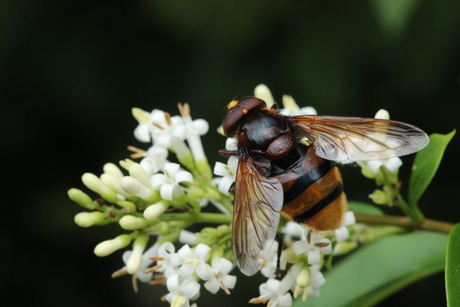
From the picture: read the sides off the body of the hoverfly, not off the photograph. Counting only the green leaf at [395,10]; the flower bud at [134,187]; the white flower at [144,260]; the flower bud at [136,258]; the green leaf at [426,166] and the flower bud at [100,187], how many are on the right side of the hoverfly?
2

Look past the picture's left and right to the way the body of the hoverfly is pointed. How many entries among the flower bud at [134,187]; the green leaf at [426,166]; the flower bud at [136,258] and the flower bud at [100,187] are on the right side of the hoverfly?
1

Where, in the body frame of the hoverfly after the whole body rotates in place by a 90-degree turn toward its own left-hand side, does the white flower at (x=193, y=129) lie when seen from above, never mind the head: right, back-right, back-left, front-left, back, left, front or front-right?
right

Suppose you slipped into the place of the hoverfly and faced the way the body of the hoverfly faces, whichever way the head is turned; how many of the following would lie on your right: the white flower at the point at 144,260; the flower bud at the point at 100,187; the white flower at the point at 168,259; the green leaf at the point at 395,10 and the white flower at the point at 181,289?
1

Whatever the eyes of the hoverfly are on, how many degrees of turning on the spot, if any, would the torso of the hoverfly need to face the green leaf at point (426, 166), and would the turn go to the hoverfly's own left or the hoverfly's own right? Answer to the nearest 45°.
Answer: approximately 90° to the hoverfly's own right

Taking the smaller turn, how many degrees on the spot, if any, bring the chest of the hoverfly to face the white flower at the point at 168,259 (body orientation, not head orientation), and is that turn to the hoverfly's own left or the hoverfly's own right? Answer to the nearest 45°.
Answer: approximately 45° to the hoverfly's own left

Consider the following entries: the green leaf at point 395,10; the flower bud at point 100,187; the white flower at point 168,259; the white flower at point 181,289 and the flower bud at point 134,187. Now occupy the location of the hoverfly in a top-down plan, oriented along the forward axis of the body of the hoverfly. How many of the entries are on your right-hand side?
1

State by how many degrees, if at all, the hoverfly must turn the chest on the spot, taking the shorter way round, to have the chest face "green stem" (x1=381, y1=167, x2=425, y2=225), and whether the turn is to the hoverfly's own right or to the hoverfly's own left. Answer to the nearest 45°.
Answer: approximately 90° to the hoverfly's own right

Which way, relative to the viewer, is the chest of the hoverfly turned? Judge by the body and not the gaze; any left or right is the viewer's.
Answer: facing away from the viewer and to the left of the viewer
